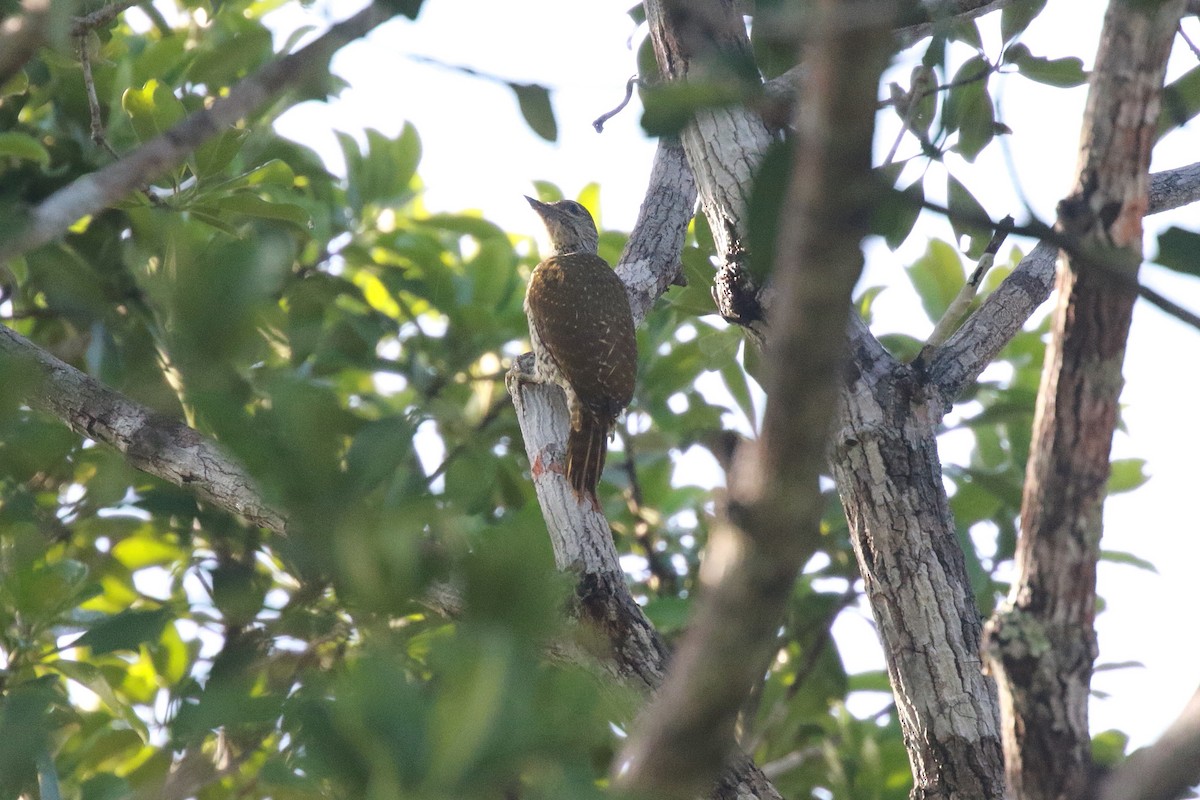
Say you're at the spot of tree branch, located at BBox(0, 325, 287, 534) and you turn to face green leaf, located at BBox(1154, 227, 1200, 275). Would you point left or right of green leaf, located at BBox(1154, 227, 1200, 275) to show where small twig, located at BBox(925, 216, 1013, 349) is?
left

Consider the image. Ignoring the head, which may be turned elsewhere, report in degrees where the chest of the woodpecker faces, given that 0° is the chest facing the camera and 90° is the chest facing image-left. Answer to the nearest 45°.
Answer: approximately 135°

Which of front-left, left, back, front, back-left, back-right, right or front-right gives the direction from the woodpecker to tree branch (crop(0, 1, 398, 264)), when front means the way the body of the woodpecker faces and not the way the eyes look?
back-left

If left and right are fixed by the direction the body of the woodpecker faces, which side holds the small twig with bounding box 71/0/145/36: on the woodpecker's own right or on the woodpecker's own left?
on the woodpecker's own left

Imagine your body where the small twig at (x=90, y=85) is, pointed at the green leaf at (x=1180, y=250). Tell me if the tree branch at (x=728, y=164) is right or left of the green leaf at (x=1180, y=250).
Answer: left
